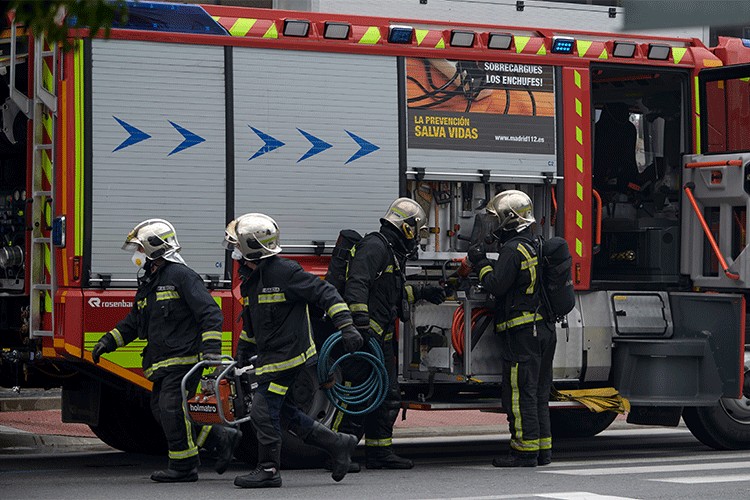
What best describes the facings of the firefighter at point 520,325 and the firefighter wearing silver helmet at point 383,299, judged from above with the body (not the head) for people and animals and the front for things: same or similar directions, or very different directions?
very different directions

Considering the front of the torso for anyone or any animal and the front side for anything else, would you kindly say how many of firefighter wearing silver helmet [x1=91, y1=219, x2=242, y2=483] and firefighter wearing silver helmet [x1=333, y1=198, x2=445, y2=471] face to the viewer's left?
1

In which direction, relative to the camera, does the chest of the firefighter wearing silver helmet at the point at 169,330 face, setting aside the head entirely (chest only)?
to the viewer's left

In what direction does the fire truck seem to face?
to the viewer's right

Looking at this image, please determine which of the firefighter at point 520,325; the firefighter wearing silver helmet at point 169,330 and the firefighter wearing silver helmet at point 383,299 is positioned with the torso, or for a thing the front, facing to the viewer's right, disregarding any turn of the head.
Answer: the firefighter wearing silver helmet at point 383,299

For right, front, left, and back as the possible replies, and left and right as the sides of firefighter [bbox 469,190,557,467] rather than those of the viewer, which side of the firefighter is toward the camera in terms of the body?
left

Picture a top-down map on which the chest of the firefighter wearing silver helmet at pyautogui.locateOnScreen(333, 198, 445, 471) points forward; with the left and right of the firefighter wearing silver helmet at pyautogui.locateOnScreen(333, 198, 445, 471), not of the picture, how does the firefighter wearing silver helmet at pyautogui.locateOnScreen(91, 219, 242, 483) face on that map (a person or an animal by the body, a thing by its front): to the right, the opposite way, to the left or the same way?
the opposite way

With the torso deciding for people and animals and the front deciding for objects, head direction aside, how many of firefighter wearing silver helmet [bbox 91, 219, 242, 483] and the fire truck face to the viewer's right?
1

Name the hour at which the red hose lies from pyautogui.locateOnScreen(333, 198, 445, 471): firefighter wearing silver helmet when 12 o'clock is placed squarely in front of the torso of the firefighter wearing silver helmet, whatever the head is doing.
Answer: The red hose is roughly at 11 o'clock from the firefighter wearing silver helmet.

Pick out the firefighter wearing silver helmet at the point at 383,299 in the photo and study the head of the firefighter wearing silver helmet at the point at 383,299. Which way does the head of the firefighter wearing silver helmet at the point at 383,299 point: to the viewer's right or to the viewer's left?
to the viewer's right

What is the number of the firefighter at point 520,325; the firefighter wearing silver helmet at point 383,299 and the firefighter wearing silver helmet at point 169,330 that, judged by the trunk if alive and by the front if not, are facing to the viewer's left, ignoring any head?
2

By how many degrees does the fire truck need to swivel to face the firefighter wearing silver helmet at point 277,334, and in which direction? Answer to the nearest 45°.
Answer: approximately 135° to its right
